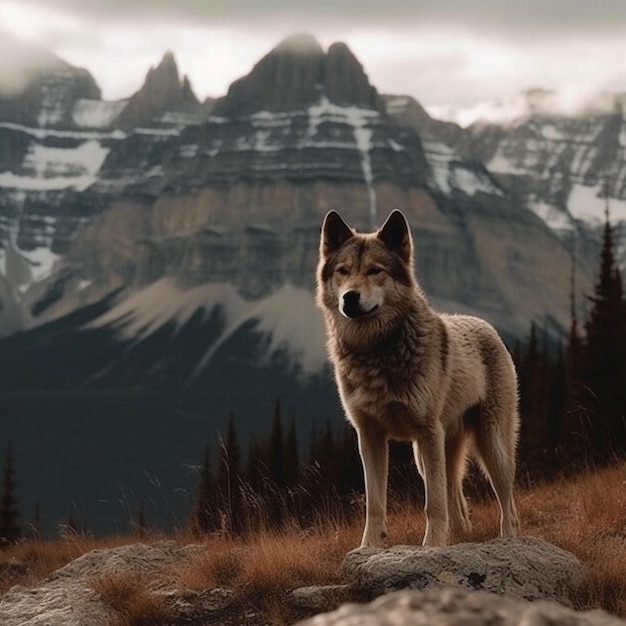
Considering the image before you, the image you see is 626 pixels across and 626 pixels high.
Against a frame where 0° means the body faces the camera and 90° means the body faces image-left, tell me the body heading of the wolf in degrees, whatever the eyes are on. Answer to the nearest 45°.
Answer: approximately 45°

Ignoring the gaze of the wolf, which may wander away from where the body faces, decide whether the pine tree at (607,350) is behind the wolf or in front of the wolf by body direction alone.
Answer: behind

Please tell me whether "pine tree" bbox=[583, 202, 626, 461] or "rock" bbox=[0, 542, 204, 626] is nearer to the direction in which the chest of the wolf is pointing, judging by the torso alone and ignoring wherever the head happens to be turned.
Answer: the rock
